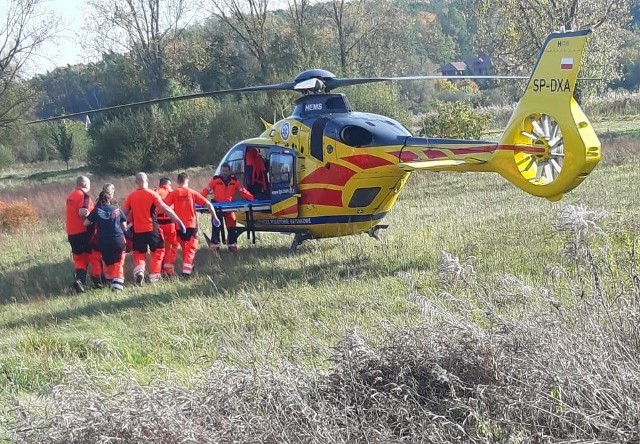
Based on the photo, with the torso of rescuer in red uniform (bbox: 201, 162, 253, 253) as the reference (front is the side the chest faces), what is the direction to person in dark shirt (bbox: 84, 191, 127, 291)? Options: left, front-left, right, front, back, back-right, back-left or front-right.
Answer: front-right

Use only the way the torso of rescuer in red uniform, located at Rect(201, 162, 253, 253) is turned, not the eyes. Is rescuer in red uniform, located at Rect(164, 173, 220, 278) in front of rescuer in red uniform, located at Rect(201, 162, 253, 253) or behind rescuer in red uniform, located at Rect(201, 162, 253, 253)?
in front

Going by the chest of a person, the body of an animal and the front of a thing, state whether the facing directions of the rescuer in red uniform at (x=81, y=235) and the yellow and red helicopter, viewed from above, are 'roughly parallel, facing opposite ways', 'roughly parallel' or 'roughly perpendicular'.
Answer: roughly perpendicular

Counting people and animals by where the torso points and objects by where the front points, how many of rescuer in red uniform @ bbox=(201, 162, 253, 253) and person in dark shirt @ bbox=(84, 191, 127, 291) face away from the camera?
1

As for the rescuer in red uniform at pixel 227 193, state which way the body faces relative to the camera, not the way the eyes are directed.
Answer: toward the camera

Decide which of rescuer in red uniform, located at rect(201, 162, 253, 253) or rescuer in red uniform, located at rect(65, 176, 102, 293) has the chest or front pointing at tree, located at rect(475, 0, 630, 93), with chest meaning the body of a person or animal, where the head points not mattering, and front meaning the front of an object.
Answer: rescuer in red uniform, located at rect(65, 176, 102, 293)

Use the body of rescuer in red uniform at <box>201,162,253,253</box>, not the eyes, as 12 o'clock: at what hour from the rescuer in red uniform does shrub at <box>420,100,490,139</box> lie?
The shrub is roughly at 7 o'clock from the rescuer in red uniform.

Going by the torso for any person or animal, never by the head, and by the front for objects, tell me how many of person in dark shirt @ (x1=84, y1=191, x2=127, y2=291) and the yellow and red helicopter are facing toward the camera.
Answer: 0

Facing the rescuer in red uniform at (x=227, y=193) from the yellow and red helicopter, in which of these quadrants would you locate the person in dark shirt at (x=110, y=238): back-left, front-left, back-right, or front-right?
front-left

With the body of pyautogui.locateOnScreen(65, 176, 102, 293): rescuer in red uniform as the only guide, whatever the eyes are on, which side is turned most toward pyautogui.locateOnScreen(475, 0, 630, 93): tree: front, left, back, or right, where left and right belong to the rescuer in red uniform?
front

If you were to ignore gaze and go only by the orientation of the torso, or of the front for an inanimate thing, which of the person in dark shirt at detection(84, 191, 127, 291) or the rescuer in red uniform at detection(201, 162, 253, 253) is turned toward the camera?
the rescuer in red uniform

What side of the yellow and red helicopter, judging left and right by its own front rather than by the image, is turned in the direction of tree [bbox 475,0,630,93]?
right

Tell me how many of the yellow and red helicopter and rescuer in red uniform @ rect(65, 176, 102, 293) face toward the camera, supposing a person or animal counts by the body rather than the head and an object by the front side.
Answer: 0

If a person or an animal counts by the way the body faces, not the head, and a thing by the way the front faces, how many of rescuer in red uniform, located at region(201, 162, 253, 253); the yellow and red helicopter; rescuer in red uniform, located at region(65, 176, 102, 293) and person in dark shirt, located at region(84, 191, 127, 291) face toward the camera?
1

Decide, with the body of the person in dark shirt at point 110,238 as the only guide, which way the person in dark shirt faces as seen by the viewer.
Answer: away from the camera

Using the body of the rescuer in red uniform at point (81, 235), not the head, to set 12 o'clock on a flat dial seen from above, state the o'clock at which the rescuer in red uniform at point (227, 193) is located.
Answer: the rescuer in red uniform at point (227, 193) is roughly at 1 o'clock from the rescuer in red uniform at point (81, 235).

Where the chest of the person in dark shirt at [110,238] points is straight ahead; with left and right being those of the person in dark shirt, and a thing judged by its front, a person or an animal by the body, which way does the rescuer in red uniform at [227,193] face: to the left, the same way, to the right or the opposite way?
the opposite way

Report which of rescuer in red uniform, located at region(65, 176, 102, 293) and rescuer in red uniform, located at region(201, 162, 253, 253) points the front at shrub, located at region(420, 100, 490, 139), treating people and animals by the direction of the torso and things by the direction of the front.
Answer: rescuer in red uniform, located at region(65, 176, 102, 293)

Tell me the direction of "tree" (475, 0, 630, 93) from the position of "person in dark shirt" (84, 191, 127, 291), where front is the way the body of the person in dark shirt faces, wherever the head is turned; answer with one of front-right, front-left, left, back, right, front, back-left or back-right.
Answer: front-right

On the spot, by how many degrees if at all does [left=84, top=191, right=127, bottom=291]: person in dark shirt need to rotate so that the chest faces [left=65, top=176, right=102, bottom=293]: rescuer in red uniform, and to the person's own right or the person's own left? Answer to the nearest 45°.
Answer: approximately 45° to the person's own left
